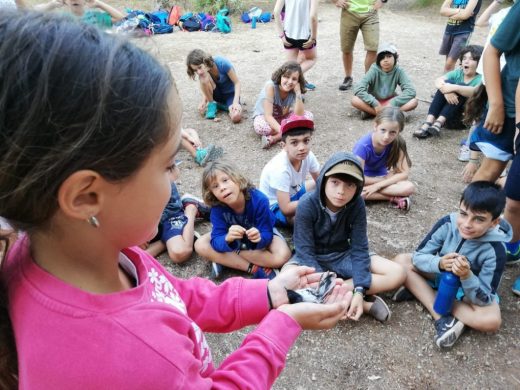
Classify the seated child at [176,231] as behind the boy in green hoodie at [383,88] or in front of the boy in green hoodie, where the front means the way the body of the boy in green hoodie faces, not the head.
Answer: in front

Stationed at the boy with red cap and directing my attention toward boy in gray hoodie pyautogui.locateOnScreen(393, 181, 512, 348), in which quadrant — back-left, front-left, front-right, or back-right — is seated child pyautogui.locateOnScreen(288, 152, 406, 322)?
front-right

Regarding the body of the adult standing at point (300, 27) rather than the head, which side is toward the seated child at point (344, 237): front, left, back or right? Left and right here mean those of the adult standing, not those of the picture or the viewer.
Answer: front

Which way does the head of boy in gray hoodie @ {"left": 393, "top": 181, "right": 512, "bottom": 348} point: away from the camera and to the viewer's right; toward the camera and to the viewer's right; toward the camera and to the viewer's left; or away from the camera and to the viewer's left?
toward the camera and to the viewer's left

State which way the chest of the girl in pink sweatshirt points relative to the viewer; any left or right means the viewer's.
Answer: facing to the right of the viewer

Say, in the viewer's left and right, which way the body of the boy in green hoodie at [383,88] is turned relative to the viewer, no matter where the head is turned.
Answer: facing the viewer

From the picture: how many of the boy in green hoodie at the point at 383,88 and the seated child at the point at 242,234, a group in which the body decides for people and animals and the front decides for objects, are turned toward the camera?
2

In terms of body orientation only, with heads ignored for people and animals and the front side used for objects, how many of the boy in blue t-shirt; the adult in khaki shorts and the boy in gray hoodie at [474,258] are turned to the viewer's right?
0

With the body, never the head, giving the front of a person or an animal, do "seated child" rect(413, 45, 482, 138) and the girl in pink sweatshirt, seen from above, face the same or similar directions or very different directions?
very different directions

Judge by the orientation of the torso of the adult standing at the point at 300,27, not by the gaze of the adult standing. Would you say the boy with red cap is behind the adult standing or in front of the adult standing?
in front

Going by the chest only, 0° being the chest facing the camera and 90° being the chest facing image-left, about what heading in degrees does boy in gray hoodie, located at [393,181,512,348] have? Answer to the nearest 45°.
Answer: approximately 45°
